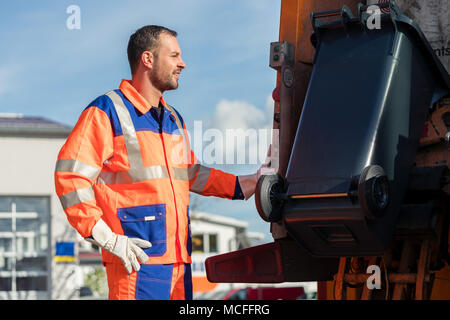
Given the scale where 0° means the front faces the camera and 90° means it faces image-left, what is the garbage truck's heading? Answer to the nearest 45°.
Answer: approximately 225°

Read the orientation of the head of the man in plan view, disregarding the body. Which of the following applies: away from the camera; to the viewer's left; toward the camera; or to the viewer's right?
to the viewer's right

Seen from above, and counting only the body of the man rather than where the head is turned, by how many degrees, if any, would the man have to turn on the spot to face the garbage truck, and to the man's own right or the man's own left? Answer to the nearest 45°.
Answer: approximately 45° to the man's own left

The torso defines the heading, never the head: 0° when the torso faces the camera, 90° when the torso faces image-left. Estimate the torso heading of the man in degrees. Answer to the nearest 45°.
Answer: approximately 315°

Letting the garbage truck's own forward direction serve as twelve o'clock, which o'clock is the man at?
The man is roughly at 7 o'clock from the garbage truck.
